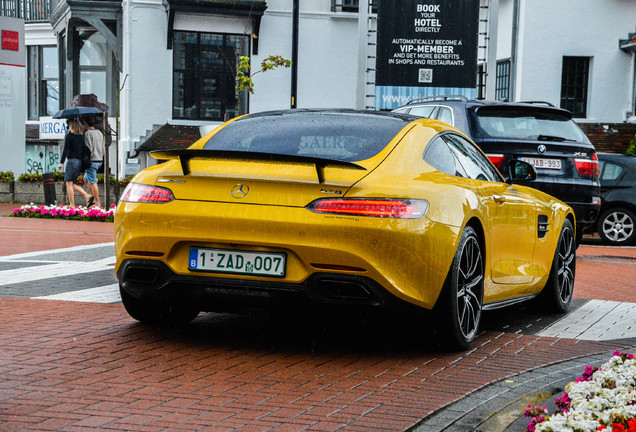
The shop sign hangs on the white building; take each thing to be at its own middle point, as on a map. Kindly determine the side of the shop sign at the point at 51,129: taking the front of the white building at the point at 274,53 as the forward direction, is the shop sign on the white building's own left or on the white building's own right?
on the white building's own right

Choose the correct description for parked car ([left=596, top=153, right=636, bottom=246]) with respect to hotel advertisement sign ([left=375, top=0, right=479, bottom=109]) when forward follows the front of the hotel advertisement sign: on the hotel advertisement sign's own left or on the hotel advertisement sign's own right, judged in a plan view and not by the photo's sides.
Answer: on the hotel advertisement sign's own left

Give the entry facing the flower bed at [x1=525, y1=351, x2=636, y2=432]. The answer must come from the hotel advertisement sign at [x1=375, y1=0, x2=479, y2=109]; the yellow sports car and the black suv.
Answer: the hotel advertisement sign

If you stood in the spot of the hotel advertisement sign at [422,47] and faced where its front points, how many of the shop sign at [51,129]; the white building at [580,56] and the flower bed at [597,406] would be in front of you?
1

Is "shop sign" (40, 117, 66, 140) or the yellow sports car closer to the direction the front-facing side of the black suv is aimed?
the shop sign

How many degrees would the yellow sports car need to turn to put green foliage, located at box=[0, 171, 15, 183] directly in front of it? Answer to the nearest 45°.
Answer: approximately 90° to its left

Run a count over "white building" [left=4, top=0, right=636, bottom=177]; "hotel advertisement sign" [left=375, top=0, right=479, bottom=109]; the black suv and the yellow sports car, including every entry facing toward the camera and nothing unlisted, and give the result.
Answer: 2

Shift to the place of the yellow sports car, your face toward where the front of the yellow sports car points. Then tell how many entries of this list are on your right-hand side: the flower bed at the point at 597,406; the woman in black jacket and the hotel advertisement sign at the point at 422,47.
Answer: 1
